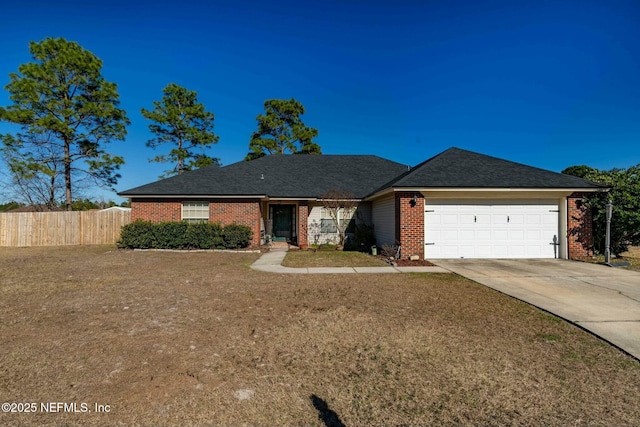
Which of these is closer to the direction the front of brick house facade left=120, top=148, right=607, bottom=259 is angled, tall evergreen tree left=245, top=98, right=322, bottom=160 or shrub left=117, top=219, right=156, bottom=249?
the shrub

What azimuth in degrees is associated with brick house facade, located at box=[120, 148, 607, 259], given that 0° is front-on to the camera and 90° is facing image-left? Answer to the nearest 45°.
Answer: approximately 0°

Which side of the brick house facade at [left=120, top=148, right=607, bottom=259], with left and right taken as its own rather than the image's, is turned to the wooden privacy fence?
right

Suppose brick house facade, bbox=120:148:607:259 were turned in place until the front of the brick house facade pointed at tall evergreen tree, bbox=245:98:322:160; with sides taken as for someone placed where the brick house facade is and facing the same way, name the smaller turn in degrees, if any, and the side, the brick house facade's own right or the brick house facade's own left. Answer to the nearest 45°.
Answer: approximately 135° to the brick house facade's own right
